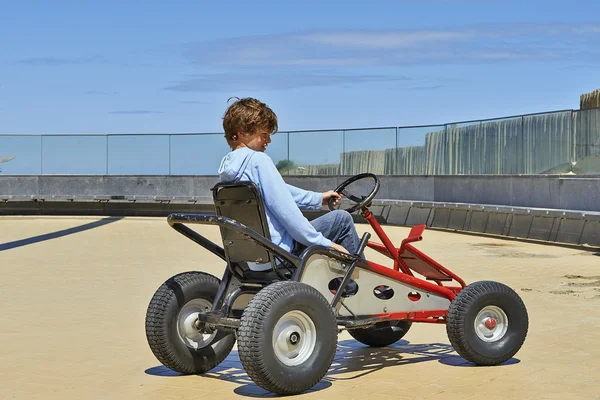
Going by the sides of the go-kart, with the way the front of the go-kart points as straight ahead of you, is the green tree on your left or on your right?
on your left

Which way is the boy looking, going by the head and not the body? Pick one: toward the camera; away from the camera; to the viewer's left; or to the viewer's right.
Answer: to the viewer's right

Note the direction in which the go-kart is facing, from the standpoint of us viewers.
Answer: facing away from the viewer and to the right of the viewer
